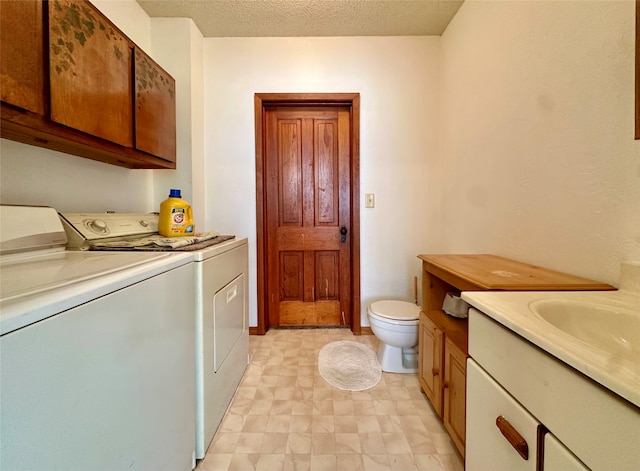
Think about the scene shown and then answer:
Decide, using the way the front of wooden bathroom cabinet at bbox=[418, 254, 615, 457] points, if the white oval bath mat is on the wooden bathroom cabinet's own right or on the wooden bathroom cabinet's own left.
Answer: on the wooden bathroom cabinet's own right

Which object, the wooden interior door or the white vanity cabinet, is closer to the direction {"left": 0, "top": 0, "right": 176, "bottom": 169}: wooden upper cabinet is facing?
the white vanity cabinet

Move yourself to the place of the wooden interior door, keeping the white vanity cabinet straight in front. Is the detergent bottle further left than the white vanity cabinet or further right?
right

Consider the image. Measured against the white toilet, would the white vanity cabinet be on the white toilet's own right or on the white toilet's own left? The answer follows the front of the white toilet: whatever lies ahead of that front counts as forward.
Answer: on the white toilet's own left

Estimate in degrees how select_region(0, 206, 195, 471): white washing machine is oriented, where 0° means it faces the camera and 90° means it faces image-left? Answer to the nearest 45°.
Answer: approximately 315°

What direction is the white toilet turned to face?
to the viewer's left

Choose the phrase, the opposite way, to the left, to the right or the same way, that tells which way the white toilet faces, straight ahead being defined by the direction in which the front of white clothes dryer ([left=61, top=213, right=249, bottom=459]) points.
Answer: the opposite way

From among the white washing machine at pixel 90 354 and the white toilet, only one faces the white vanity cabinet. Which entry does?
the white washing machine

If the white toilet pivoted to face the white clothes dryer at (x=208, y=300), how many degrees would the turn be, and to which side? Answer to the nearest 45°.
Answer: approximately 45° to its left
